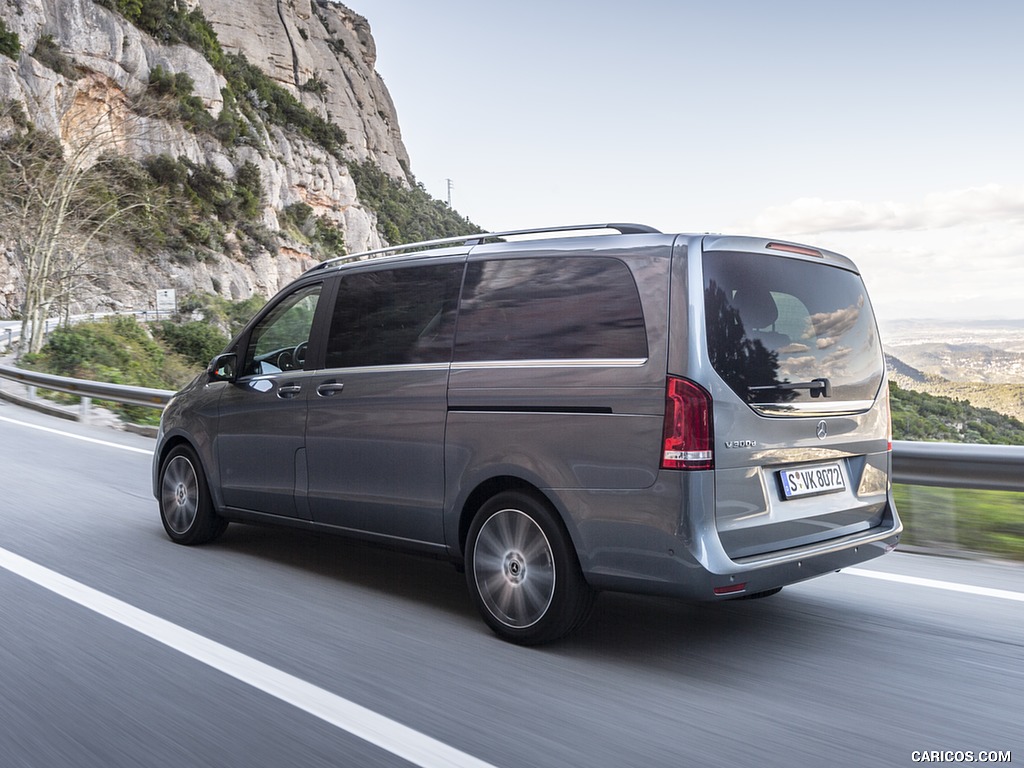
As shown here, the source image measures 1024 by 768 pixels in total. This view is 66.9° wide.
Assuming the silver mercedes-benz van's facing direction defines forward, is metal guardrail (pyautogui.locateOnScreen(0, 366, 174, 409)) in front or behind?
in front

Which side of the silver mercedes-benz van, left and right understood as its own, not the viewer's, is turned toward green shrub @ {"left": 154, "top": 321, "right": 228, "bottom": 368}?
front

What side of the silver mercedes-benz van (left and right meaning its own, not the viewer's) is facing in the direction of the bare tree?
front

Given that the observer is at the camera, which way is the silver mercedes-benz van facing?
facing away from the viewer and to the left of the viewer
